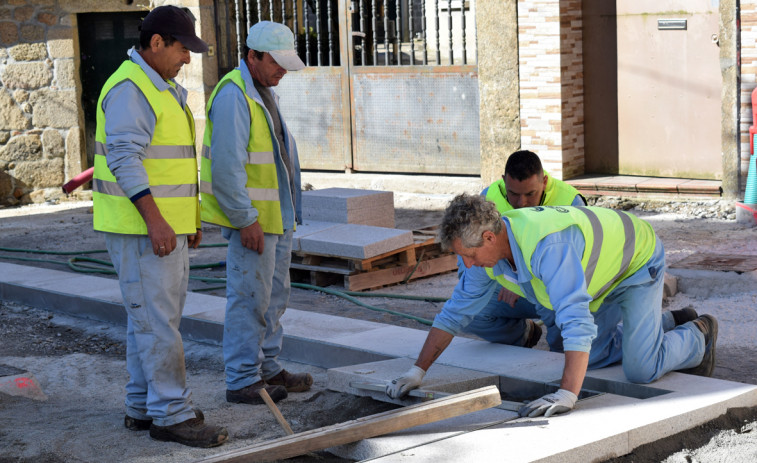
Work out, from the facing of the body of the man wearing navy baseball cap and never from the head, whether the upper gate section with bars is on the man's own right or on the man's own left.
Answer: on the man's own left

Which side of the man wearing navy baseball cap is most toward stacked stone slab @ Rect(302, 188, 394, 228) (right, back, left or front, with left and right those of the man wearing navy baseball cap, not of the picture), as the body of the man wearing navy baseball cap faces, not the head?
left

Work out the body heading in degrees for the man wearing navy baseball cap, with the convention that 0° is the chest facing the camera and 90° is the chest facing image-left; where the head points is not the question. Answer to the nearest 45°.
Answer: approximately 270°

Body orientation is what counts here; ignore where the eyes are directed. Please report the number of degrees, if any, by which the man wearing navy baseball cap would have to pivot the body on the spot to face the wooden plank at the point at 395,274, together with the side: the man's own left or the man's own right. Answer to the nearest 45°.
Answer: approximately 45° to the man's own left

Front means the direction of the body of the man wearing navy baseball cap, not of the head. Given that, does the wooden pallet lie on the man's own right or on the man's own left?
on the man's own left

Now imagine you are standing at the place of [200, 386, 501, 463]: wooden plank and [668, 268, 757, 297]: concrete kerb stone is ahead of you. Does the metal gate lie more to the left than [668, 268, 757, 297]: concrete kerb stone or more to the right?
left
